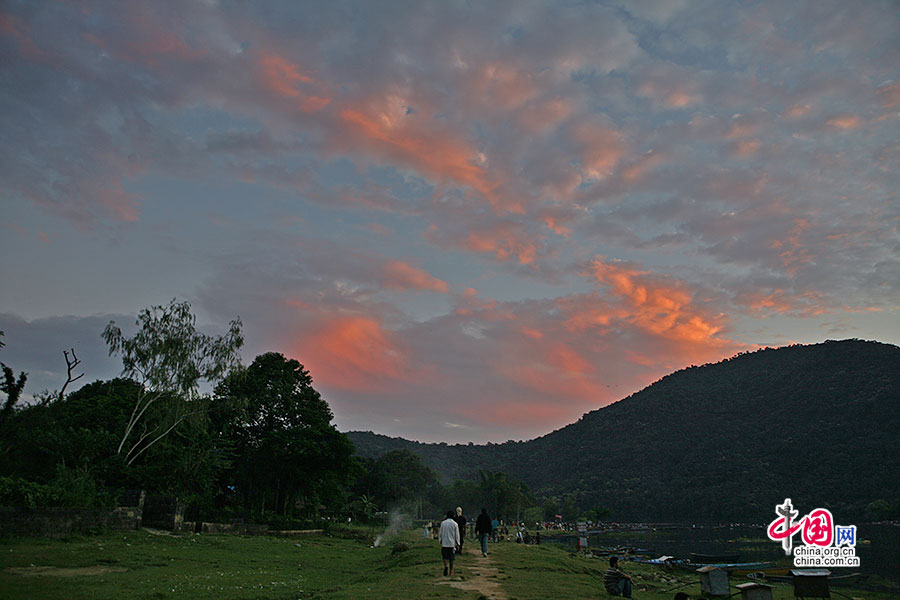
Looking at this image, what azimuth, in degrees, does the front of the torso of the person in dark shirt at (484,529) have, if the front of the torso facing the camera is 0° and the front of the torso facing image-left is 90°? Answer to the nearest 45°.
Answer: approximately 180°

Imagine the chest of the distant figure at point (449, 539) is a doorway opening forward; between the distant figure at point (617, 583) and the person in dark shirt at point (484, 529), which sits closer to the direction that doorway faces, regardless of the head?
the person in dark shirt

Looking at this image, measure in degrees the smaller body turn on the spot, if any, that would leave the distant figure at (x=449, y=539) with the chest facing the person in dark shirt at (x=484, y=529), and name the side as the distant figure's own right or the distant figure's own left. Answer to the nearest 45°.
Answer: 0° — they already face them

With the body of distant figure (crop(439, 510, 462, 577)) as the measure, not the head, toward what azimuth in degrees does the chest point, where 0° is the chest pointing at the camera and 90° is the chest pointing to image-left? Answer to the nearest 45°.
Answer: approximately 180°

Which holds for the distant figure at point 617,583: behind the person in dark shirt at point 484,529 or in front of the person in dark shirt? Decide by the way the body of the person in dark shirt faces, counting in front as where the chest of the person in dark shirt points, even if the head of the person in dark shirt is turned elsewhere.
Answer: behind

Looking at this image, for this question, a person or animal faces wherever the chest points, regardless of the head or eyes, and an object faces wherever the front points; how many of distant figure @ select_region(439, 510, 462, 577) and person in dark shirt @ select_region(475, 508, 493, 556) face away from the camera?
2

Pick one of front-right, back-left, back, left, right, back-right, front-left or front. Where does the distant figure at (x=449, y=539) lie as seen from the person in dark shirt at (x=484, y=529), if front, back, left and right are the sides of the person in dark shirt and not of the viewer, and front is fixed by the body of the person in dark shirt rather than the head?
back

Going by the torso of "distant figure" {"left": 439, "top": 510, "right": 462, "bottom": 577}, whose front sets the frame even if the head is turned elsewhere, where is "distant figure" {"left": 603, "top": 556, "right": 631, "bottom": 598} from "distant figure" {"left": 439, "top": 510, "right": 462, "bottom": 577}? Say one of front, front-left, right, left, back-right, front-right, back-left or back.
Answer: right

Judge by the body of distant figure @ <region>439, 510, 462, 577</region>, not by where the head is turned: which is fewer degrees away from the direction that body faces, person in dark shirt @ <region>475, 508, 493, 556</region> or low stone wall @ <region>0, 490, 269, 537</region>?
the person in dark shirt

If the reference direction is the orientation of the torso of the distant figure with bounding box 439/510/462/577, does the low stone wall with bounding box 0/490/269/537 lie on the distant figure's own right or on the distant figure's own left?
on the distant figure's own left
